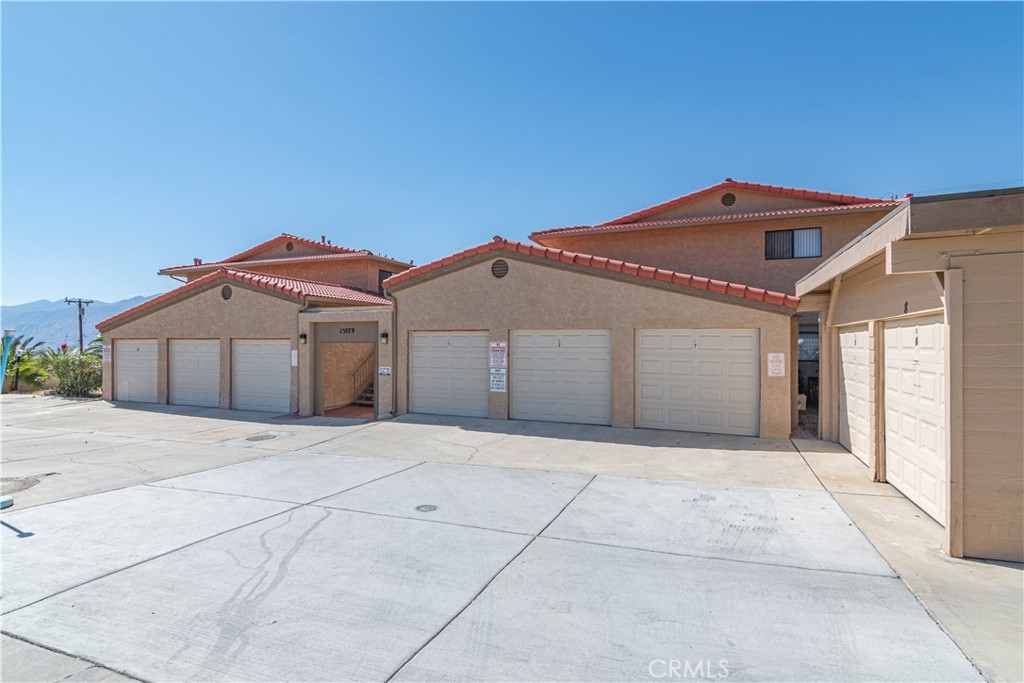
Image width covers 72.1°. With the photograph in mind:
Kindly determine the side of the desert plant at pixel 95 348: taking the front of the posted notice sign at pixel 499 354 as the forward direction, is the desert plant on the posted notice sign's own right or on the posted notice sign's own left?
on the posted notice sign's own right

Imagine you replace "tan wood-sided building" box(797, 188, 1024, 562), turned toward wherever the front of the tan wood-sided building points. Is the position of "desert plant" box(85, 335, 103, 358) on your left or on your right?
on your right

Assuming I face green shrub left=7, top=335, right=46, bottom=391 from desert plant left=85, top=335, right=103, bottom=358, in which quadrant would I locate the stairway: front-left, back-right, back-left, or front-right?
back-left

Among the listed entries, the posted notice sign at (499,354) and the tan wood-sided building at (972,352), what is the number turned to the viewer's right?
0

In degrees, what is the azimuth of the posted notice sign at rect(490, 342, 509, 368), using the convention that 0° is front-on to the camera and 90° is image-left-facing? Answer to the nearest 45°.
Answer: approximately 0°

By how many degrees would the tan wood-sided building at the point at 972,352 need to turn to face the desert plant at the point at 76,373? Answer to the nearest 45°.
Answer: approximately 45° to its right

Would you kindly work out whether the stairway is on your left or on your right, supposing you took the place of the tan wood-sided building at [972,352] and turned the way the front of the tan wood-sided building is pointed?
on your right

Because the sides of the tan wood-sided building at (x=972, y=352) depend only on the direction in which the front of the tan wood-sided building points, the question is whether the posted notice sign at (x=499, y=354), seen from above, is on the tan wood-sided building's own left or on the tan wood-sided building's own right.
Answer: on the tan wood-sided building's own right

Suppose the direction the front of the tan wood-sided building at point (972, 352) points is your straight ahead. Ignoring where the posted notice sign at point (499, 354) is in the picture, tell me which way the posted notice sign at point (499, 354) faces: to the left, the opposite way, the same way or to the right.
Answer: to the left
